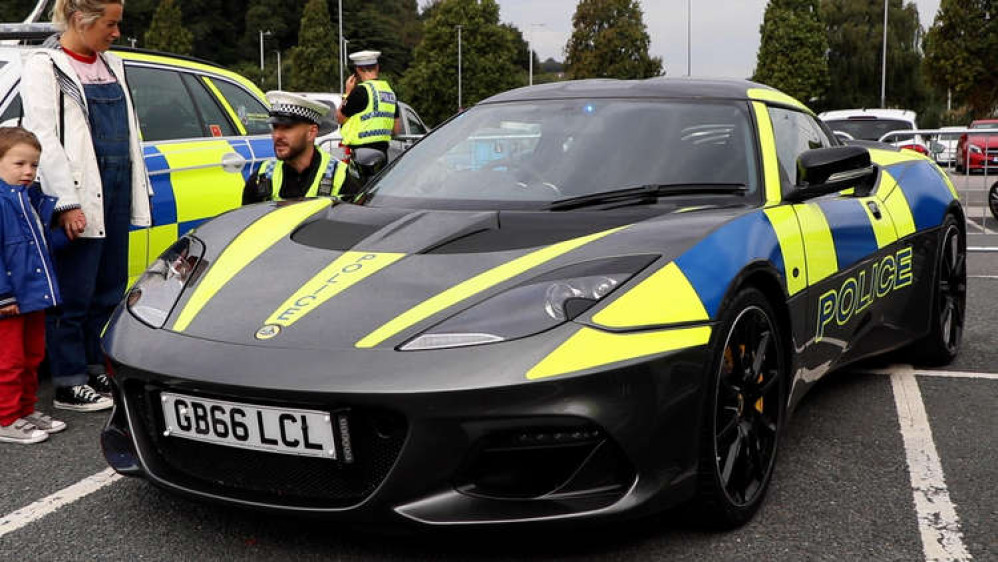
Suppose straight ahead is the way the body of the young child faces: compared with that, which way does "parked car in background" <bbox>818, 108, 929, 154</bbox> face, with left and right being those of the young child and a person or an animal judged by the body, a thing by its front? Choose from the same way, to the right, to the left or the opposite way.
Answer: to the left

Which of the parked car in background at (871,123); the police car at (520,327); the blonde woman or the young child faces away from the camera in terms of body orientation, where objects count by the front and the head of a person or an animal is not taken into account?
the parked car in background

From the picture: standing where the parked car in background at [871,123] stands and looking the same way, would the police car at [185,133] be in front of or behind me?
behind

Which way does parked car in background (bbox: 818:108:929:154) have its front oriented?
away from the camera

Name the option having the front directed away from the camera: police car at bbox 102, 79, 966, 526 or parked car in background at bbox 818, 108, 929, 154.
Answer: the parked car in background

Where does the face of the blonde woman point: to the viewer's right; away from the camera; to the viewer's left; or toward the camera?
to the viewer's right

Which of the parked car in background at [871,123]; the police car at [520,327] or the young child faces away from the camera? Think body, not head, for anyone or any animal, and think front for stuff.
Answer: the parked car in background

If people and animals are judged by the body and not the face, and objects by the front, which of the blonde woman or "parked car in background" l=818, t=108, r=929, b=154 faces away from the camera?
the parked car in background

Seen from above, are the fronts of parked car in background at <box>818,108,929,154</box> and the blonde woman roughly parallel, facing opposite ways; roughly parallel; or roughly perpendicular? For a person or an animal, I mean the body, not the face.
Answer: roughly perpendicular
